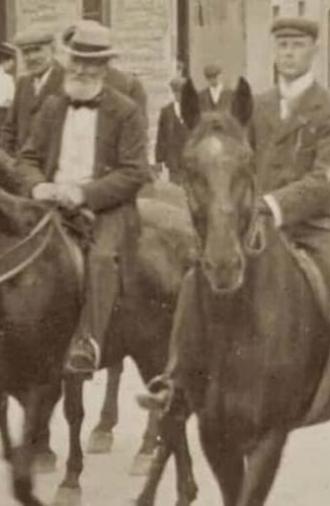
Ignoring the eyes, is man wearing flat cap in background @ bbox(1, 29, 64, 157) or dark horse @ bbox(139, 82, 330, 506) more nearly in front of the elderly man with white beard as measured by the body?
the dark horse

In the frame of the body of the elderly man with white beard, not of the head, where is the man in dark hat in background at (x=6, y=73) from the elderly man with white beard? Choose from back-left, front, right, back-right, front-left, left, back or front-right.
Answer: back-right

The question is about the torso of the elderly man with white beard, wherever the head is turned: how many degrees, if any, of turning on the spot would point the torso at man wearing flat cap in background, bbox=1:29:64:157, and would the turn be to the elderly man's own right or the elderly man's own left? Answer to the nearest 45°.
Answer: approximately 135° to the elderly man's own right

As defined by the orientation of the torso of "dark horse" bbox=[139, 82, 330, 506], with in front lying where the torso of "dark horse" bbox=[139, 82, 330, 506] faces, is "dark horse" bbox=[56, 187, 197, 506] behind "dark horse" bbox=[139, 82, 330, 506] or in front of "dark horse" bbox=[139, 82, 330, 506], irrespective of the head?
behind

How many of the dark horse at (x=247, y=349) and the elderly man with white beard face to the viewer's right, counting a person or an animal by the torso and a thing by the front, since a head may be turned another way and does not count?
0

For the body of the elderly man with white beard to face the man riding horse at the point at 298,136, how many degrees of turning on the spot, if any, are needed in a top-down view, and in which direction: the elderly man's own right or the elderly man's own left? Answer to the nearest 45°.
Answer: approximately 90° to the elderly man's own left

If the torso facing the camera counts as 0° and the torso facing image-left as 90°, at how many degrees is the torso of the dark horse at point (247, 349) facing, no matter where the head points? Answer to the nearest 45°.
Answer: approximately 0°

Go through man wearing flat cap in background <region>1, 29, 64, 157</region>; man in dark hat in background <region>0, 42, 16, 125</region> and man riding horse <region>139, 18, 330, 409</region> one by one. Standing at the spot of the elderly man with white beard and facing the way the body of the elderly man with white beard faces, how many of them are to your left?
1

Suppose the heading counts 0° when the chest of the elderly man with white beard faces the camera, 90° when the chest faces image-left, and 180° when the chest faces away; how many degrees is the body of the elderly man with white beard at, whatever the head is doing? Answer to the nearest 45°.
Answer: approximately 45°
